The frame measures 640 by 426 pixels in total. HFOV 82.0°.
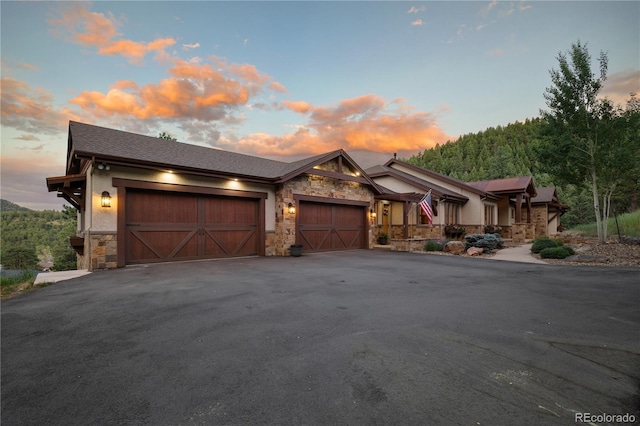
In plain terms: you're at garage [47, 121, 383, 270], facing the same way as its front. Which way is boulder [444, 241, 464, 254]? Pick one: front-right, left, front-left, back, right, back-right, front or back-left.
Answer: front-left

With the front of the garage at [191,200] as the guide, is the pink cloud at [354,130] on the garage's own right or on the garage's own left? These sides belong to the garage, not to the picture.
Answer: on the garage's own left

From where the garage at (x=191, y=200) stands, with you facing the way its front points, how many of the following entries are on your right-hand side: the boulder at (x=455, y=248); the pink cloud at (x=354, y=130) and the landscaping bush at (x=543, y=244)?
0

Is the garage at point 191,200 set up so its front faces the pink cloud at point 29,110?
no

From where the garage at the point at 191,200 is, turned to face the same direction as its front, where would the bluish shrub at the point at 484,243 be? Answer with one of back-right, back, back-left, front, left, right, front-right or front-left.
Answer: front-left

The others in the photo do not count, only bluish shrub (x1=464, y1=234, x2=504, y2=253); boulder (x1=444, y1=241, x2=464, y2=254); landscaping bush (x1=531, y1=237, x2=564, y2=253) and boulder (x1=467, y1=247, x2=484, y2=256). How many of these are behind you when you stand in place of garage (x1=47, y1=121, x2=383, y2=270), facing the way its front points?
0

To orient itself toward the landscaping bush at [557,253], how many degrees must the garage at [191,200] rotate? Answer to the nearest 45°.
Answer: approximately 45° to its left

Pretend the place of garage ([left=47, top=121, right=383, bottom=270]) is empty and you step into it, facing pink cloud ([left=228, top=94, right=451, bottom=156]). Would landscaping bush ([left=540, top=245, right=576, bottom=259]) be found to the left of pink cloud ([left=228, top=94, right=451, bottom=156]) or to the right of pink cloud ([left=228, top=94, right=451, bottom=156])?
right

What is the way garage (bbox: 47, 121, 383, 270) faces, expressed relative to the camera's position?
facing the viewer and to the right of the viewer

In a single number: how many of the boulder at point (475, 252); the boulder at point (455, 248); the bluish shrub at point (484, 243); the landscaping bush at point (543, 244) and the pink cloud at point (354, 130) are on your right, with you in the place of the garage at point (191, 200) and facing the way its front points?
0

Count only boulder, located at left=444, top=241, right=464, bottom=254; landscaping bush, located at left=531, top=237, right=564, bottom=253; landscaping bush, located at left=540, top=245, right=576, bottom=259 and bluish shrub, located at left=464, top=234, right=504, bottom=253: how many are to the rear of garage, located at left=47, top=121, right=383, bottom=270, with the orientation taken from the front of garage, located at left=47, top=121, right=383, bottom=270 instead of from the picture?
0
